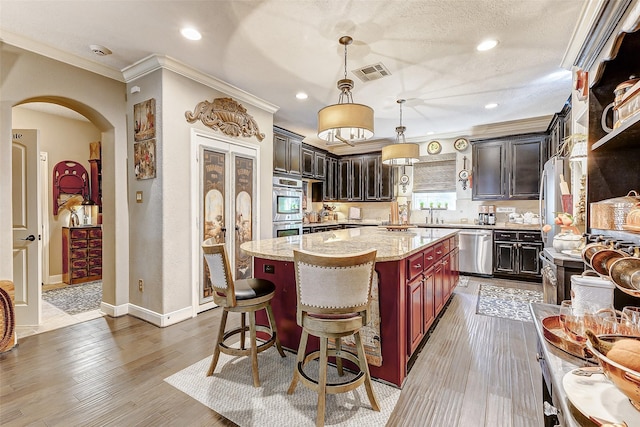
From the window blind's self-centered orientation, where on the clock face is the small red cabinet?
The small red cabinet is roughly at 2 o'clock from the window blind.

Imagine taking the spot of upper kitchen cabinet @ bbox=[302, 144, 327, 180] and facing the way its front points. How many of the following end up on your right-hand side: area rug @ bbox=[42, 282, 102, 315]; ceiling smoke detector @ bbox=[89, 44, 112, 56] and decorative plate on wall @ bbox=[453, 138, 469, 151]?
2

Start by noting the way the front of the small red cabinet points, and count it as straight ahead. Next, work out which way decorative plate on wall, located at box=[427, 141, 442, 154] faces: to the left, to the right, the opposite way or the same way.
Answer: to the right

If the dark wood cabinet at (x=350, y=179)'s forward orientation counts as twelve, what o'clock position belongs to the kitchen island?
The kitchen island is roughly at 12 o'clock from the dark wood cabinet.

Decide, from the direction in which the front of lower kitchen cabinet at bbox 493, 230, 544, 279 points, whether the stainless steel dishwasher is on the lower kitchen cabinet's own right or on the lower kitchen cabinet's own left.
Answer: on the lower kitchen cabinet's own right
